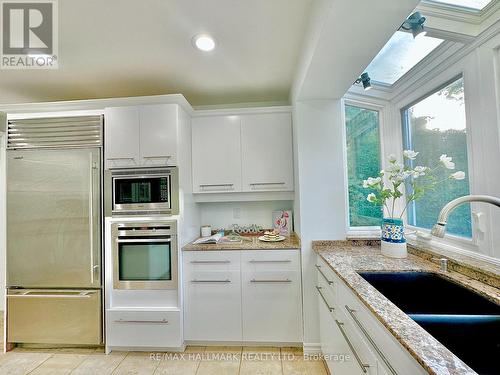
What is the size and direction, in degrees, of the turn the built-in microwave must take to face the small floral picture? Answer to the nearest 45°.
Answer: approximately 90° to its left

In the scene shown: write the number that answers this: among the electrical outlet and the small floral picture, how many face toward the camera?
2

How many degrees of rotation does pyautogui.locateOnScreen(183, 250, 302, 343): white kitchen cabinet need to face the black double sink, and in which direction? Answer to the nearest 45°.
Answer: approximately 45° to its left

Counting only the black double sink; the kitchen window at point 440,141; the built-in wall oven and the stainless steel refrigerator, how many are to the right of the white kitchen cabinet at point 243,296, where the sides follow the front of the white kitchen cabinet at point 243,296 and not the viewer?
2
